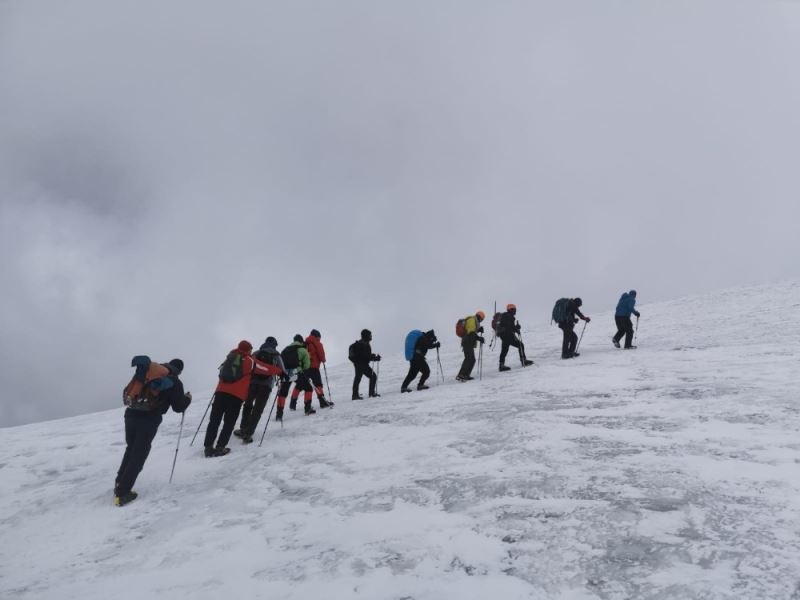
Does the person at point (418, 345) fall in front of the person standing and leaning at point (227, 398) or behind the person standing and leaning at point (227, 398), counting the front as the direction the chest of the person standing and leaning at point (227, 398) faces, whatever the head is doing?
in front

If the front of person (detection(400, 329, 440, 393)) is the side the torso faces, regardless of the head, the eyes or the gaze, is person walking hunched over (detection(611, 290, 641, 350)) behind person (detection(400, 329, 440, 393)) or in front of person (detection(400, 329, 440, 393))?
in front

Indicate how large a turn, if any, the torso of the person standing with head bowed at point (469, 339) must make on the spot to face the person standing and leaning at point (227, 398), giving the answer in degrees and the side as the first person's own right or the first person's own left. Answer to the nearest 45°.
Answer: approximately 180°

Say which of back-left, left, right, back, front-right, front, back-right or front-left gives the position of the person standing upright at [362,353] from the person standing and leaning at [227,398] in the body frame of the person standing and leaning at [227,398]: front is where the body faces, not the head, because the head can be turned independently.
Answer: front

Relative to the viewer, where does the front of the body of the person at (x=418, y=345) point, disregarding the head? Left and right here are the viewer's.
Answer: facing to the right of the viewer

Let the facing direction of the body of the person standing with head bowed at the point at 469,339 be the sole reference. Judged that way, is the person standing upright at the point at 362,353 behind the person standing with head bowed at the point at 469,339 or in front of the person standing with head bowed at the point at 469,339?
behind

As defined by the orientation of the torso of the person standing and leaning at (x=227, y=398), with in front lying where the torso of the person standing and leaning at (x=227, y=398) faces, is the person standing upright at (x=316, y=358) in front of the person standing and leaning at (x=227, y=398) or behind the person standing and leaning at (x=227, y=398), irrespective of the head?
in front

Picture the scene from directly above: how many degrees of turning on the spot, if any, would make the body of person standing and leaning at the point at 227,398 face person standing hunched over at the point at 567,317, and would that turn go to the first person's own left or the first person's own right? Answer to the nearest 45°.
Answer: approximately 45° to the first person's own right

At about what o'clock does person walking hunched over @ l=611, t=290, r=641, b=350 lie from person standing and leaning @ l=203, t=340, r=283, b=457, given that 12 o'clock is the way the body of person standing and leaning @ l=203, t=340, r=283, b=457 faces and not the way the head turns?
person walking hunched over @ l=611, t=290, r=641, b=350 is roughly at 1 o'clock from person standing and leaning @ l=203, t=340, r=283, b=457.

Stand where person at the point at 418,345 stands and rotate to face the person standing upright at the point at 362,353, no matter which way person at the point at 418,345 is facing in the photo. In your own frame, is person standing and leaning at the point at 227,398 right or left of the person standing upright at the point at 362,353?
left

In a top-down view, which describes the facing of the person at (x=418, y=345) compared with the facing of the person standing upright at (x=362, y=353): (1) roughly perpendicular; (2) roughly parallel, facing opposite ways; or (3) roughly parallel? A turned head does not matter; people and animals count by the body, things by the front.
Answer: roughly parallel

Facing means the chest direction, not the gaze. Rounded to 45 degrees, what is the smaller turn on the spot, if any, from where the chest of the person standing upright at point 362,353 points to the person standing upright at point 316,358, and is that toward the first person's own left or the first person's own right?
approximately 180°

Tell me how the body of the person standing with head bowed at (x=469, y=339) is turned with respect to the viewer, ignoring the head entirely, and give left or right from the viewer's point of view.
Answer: facing away from the viewer and to the right of the viewer

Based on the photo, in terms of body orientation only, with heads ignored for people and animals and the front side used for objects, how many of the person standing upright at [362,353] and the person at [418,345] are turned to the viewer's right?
2

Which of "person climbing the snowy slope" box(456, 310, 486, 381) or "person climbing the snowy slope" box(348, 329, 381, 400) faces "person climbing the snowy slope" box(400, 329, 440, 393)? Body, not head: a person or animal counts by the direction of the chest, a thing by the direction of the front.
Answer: "person climbing the snowy slope" box(348, 329, 381, 400)

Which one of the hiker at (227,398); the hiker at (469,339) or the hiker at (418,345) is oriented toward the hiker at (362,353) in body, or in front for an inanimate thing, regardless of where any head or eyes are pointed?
the hiker at (227,398)

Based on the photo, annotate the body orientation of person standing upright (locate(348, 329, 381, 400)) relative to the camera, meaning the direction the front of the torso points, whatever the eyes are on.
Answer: to the viewer's right

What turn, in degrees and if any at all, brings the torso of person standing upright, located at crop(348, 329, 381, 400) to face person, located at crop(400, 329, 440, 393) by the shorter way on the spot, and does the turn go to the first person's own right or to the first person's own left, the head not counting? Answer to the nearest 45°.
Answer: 0° — they already face them
